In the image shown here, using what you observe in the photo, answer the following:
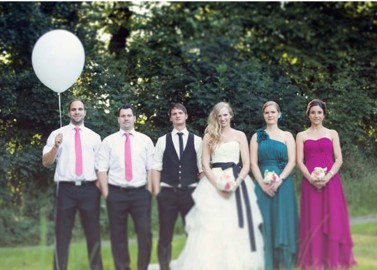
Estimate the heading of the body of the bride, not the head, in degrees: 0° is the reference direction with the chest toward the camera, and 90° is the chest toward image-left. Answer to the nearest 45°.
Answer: approximately 0°

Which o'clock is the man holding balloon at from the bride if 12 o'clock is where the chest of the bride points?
The man holding balloon is roughly at 3 o'clock from the bride.

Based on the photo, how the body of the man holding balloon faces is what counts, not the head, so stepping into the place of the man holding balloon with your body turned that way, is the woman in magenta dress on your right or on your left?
on your left

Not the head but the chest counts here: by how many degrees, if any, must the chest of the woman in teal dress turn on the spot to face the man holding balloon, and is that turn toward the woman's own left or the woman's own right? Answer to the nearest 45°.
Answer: approximately 90° to the woman's own right

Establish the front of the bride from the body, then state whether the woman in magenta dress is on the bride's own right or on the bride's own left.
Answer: on the bride's own left

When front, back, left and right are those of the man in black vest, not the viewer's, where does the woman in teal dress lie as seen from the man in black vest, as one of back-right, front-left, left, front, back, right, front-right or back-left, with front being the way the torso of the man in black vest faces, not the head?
left

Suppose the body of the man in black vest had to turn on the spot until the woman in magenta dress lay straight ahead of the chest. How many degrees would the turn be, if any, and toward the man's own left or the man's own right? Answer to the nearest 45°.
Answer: approximately 90° to the man's own left

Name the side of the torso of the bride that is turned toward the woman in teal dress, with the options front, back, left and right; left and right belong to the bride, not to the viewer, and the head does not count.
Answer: left

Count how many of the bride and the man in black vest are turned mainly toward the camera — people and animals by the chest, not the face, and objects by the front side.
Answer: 2

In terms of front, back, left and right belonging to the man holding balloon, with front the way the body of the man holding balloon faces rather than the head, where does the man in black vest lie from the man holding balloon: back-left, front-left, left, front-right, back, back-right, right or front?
left
